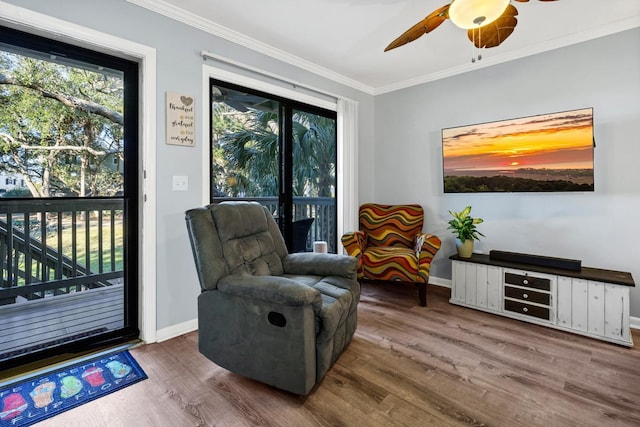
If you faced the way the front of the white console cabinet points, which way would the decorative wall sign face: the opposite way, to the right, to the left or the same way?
to the left

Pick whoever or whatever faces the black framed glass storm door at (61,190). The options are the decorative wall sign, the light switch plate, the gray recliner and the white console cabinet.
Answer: the white console cabinet

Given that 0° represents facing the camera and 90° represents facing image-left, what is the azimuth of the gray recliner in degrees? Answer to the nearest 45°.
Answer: approximately 315°

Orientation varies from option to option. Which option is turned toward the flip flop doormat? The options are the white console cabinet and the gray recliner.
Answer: the white console cabinet

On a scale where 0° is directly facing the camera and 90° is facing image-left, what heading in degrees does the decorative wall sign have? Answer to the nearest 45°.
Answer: approximately 0°

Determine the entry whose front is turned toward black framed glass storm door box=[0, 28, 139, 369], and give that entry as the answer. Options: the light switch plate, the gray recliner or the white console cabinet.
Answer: the white console cabinet

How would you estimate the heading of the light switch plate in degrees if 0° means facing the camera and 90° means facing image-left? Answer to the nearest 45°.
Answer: approximately 0°

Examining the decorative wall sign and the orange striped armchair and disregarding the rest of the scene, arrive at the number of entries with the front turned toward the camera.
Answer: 2

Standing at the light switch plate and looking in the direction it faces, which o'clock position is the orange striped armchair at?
The orange striped armchair is roughly at 9 o'clock from the light switch plate.
